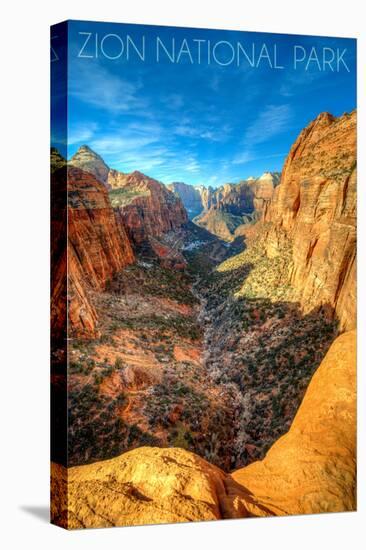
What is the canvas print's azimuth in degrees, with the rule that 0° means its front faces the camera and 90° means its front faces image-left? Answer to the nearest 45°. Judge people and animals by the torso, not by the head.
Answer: approximately 315°
